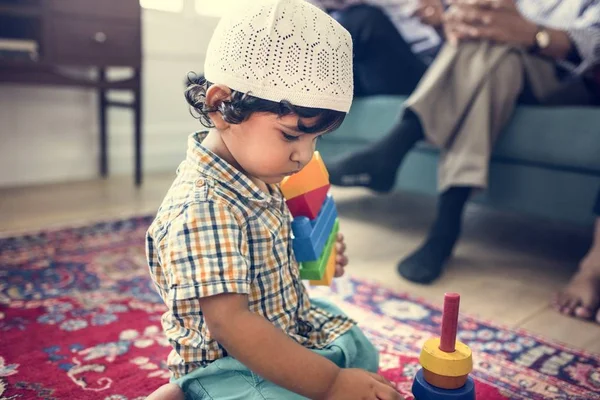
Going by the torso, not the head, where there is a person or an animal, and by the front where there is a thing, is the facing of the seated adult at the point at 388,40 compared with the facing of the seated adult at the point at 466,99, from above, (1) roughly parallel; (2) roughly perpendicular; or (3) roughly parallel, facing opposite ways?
roughly parallel

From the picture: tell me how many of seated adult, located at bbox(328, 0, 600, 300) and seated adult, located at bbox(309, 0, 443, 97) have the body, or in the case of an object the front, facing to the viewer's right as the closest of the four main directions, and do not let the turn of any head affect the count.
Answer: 0

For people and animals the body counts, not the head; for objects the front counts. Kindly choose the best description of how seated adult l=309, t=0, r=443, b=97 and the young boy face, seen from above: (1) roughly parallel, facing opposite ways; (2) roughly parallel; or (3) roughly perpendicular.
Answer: roughly perpendicular

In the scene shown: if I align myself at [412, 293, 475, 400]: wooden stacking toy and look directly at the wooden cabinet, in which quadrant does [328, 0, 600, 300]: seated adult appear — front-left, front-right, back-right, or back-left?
front-right

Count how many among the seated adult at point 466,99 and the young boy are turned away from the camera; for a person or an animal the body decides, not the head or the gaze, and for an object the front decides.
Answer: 0

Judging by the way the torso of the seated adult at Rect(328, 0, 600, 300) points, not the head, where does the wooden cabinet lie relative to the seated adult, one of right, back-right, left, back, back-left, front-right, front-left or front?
front-right

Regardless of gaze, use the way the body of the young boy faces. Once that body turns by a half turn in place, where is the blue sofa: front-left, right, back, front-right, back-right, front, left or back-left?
right

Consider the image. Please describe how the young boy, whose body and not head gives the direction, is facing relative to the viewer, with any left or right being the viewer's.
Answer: facing the viewer and to the right of the viewer

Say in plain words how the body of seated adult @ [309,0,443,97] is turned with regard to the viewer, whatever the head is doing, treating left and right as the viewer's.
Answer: facing the viewer and to the left of the viewer

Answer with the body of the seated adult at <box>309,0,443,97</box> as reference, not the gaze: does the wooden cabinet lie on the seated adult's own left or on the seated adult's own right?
on the seated adult's own right

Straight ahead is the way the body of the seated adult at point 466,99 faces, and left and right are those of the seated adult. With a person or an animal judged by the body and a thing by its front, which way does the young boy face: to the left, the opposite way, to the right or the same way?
to the left

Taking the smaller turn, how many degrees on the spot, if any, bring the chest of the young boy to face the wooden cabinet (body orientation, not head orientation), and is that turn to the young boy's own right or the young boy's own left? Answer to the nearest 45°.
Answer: approximately 180°

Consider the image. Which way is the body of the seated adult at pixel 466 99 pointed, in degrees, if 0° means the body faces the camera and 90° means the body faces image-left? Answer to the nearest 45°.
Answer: approximately 45°

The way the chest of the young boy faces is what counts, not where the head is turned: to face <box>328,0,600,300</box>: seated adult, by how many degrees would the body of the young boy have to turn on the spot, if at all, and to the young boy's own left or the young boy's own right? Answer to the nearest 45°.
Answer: approximately 90° to the young boy's own left
